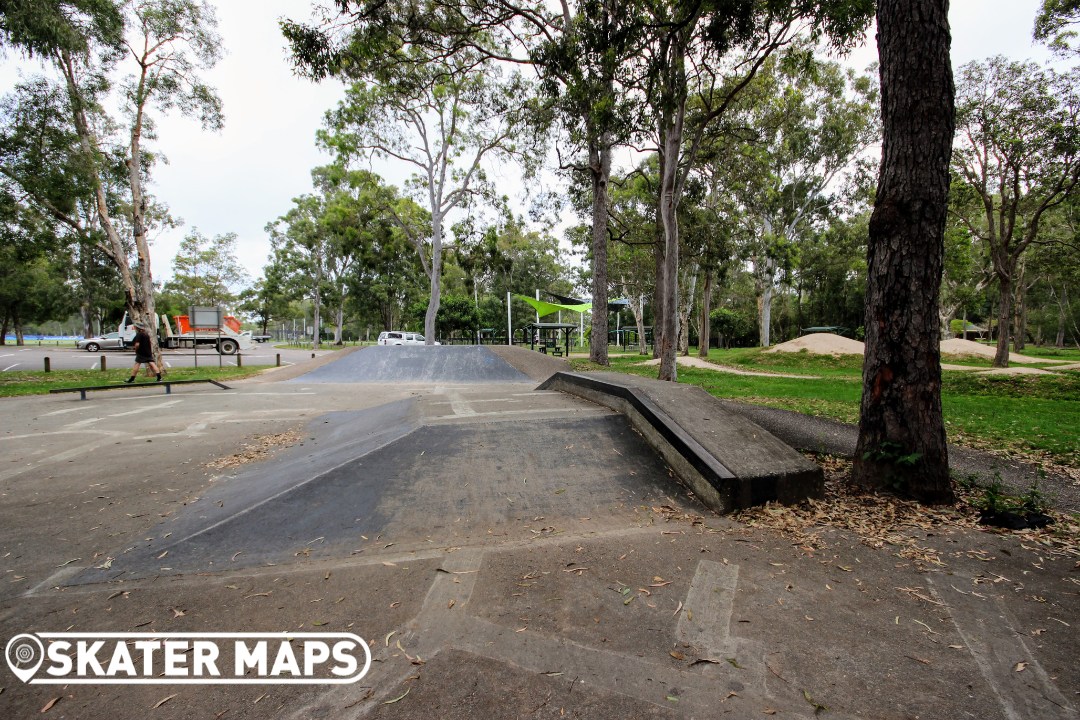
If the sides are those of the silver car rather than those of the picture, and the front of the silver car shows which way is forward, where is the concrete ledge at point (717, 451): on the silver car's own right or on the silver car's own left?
on the silver car's own left

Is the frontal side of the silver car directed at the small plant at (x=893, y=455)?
no

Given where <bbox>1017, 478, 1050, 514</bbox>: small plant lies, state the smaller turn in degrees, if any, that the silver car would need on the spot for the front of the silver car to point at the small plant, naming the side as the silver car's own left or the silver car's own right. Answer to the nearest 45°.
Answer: approximately 90° to the silver car's own left

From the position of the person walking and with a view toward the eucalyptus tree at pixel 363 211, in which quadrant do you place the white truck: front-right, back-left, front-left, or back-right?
front-left

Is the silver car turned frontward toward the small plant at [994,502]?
no

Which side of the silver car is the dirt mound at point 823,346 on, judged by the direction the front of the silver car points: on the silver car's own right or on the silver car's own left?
on the silver car's own left

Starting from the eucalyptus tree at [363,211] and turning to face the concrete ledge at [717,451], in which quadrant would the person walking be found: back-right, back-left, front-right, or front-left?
front-right

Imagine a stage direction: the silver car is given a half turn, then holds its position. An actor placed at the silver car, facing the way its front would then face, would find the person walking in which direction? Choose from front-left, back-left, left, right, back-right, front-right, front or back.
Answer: right

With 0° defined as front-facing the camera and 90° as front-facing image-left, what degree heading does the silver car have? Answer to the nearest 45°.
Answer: approximately 90°

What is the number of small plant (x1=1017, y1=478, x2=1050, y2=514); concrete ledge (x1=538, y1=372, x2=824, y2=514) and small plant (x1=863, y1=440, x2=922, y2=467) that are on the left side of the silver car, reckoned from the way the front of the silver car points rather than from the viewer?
3
